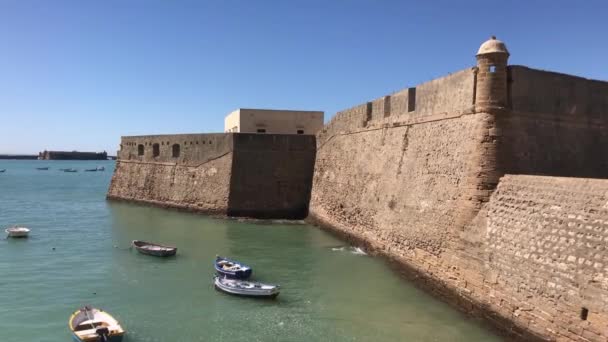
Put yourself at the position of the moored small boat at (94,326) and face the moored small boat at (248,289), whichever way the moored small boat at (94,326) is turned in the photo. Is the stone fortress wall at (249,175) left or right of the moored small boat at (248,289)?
left

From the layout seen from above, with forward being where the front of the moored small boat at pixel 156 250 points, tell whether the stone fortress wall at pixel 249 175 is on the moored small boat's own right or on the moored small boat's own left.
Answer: on the moored small boat's own right

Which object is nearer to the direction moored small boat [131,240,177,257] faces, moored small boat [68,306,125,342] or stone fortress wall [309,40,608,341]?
the moored small boat

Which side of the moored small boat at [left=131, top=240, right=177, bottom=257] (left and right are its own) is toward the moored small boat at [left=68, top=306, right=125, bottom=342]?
left

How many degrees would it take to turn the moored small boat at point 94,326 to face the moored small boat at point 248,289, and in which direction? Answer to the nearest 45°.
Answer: approximately 135° to its right

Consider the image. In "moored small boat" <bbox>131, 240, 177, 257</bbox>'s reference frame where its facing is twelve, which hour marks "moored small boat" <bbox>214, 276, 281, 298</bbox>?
"moored small boat" <bbox>214, 276, 281, 298</bbox> is roughly at 8 o'clock from "moored small boat" <bbox>131, 240, 177, 257</bbox>.

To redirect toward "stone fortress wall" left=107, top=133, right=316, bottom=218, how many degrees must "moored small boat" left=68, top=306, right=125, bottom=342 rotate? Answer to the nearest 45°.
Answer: approximately 90° to its right

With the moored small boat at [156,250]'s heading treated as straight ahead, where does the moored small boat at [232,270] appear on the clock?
the moored small boat at [232,270] is roughly at 8 o'clock from the moored small boat at [156,250].

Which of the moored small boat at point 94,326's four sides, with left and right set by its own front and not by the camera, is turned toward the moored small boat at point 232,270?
right

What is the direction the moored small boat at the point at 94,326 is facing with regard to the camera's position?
facing away from the viewer and to the left of the viewer

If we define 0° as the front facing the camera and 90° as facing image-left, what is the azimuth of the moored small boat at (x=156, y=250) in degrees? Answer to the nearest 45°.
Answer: approximately 90°

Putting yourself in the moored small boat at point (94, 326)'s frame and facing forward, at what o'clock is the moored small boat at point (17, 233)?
the moored small boat at point (17, 233) is roughly at 1 o'clock from the moored small boat at point (94, 326).
